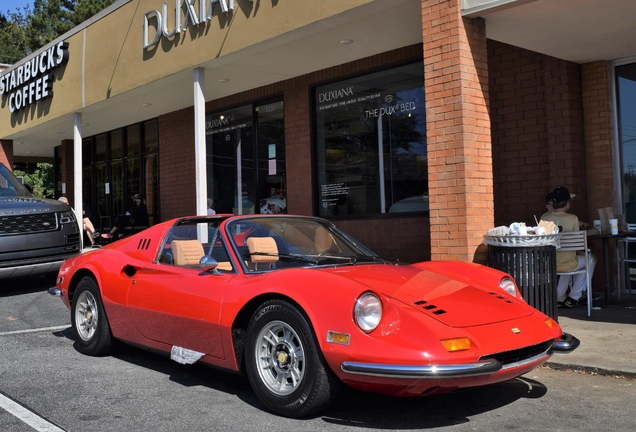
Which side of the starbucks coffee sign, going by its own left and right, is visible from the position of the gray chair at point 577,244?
left

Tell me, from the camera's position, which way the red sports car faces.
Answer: facing the viewer and to the right of the viewer

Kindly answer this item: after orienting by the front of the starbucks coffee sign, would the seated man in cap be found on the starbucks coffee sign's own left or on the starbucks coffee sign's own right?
on the starbucks coffee sign's own left

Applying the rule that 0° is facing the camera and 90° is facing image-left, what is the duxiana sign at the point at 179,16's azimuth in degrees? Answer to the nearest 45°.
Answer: approximately 45°

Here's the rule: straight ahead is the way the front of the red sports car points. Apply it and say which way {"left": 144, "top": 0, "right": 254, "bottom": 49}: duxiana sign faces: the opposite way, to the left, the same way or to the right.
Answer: to the right

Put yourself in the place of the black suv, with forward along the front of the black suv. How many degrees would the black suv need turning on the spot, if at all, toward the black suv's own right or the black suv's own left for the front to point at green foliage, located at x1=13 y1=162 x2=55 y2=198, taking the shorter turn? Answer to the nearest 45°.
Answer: approximately 135° to the black suv's own left

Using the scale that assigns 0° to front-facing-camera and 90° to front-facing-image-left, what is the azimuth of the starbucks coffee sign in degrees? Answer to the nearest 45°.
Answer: approximately 45°

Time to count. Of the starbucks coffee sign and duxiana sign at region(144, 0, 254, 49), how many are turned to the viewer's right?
0
